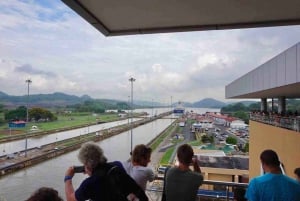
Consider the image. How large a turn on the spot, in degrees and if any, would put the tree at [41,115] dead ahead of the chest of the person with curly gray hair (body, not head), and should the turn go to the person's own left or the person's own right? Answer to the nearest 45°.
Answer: approximately 45° to the person's own right

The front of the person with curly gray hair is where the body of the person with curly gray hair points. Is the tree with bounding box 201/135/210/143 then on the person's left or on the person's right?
on the person's right

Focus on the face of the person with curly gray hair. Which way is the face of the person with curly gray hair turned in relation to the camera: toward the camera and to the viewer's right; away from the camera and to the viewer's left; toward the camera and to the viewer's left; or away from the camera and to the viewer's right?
away from the camera and to the viewer's left

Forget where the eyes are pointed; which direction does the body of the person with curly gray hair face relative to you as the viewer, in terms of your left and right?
facing away from the viewer and to the left of the viewer
